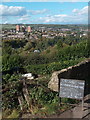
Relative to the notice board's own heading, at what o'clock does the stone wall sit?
The stone wall is roughly at 6 o'clock from the notice board.

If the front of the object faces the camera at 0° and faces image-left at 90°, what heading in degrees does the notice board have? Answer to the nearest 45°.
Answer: approximately 0°
